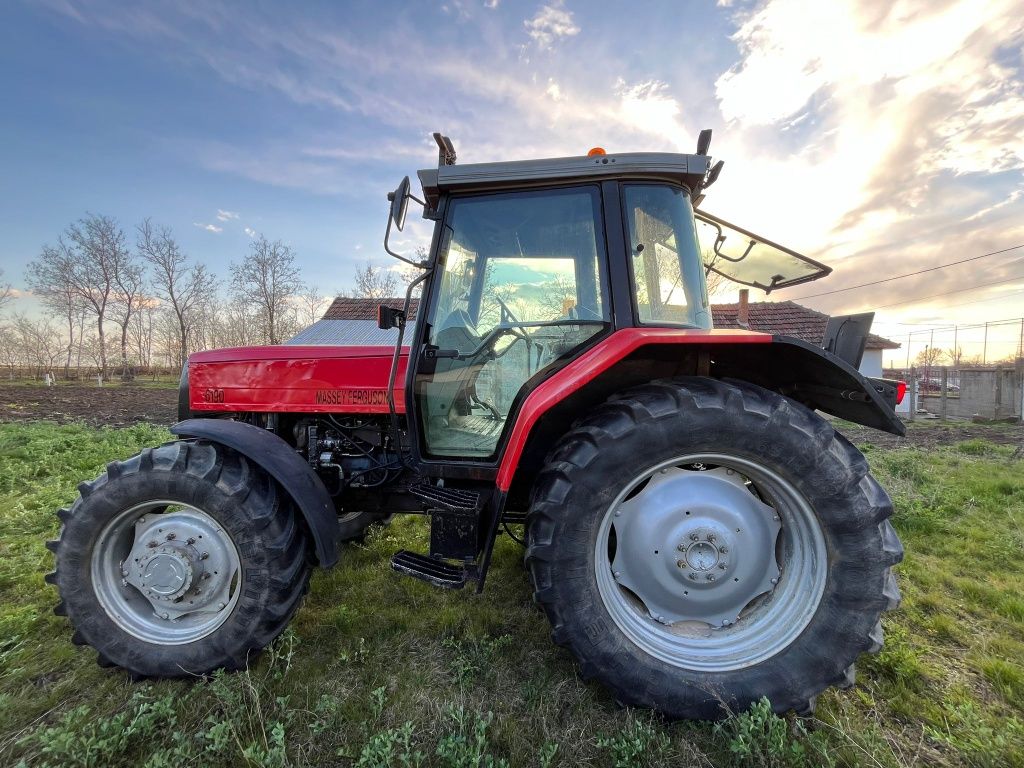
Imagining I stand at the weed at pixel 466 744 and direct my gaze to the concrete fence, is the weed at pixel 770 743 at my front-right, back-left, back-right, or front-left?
front-right

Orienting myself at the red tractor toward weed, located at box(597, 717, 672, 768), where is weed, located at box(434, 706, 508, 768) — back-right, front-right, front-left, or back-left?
front-right

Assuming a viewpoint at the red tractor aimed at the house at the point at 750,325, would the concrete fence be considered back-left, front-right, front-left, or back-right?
front-right

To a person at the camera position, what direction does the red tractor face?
facing to the left of the viewer

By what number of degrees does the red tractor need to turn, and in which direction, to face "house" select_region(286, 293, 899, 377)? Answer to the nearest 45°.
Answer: approximately 135° to its right

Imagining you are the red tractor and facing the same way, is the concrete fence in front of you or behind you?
behind
